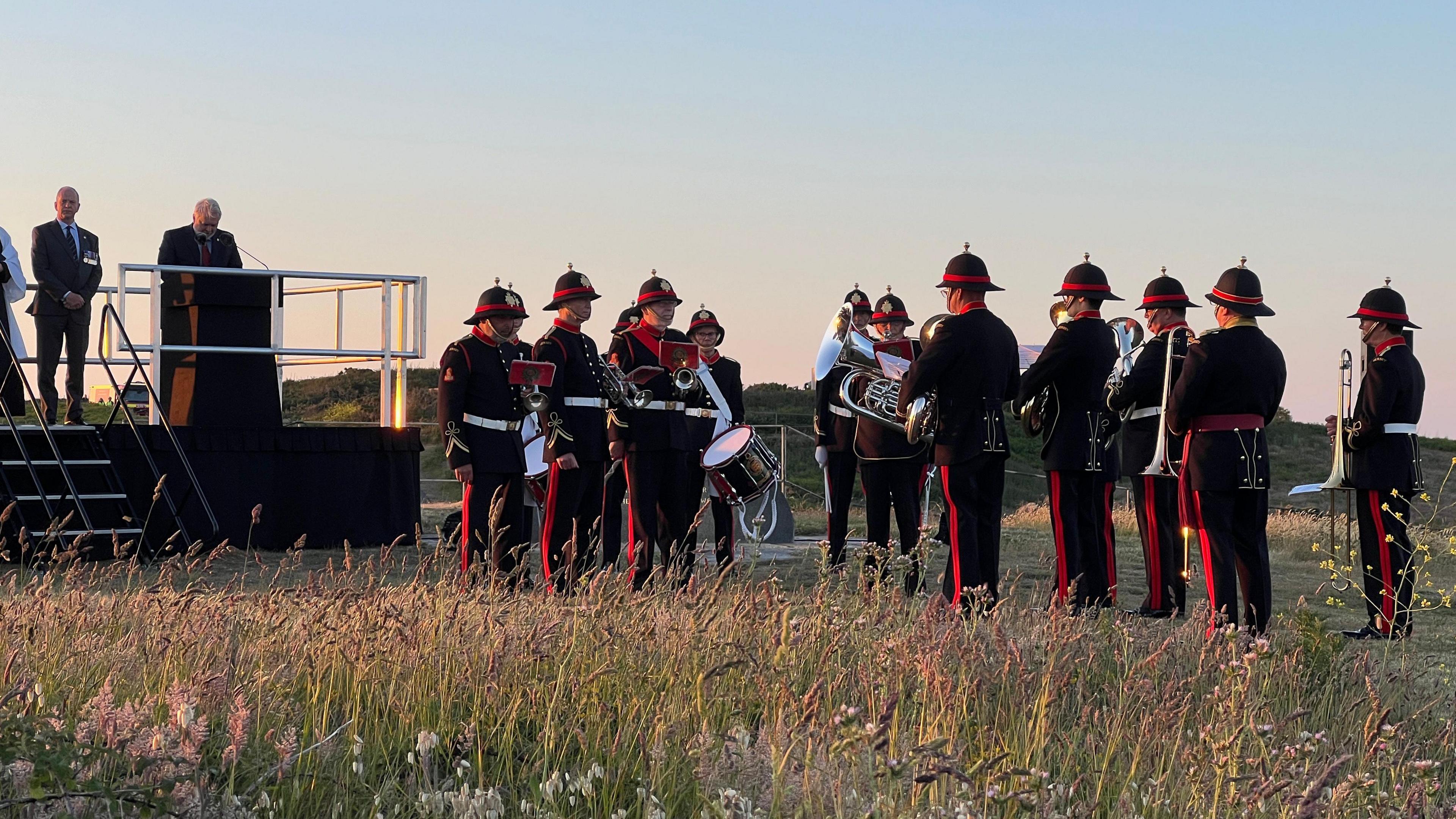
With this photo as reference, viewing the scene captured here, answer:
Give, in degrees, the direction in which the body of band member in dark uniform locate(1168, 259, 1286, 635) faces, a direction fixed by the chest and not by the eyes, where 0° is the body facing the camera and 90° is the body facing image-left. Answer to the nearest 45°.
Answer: approximately 135°

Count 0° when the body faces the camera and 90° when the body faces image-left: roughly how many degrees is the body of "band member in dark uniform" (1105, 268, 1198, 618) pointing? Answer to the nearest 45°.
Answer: approximately 90°

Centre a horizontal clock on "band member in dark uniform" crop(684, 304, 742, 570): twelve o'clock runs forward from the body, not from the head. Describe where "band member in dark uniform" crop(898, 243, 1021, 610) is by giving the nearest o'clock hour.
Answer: "band member in dark uniform" crop(898, 243, 1021, 610) is roughly at 11 o'clock from "band member in dark uniform" crop(684, 304, 742, 570).

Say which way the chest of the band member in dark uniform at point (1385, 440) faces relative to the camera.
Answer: to the viewer's left

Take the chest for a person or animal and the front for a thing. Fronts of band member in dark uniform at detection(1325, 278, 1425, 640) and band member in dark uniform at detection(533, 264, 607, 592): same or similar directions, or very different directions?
very different directions

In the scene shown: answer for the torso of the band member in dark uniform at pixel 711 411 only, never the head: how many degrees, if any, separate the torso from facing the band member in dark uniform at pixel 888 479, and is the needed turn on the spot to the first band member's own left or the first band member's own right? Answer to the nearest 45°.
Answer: approximately 45° to the first band member's own left

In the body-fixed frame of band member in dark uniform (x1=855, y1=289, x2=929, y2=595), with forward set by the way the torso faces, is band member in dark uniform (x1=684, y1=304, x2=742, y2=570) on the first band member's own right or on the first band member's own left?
on the first band member's own right

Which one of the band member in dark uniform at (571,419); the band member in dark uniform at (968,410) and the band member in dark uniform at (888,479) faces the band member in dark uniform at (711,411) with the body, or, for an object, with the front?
the band member in dark uniform at (968,410)

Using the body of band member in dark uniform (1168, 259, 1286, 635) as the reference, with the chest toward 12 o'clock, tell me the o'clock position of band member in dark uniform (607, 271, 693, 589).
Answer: band member in dark uniform (607, 271, 693, 589) is roughly at 11 o'clock from band member in dark uniform (1168, 259, 1286, 635).
